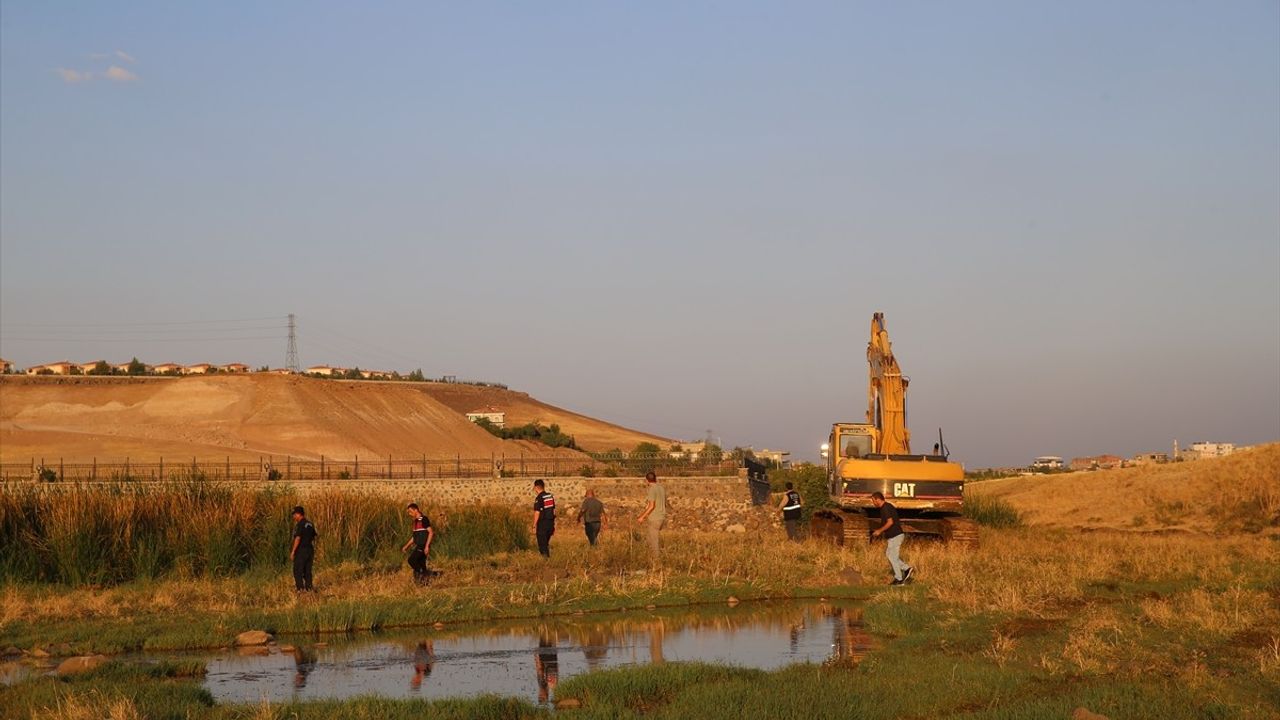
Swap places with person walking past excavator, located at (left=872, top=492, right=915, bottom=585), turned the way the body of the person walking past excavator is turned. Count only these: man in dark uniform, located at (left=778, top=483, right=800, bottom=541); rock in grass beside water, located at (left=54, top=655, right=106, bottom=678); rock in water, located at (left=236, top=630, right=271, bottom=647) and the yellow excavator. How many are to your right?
2

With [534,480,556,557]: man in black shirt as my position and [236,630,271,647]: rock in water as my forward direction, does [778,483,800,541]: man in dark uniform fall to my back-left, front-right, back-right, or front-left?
back-left

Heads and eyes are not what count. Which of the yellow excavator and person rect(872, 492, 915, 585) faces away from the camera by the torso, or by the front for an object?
the yellow excavator

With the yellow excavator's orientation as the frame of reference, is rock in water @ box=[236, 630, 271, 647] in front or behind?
behind

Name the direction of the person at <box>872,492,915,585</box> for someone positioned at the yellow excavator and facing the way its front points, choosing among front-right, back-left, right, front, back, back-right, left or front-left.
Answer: back

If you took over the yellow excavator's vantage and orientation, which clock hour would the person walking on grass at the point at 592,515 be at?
The person walking on grass is roughly at 8 o'clock from the yellow excavator.

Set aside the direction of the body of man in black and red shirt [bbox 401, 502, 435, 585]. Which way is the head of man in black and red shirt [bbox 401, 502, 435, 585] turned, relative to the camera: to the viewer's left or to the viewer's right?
to the viewer's left

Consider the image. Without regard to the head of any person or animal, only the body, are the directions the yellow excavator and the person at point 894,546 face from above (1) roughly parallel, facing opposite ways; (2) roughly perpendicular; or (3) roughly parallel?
roughly perpendicular

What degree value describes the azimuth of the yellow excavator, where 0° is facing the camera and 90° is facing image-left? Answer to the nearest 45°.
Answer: approximately 180°
